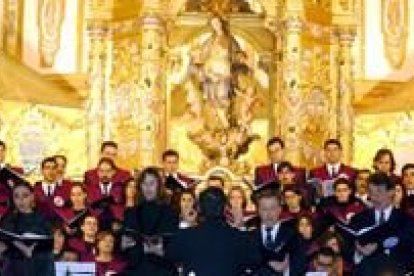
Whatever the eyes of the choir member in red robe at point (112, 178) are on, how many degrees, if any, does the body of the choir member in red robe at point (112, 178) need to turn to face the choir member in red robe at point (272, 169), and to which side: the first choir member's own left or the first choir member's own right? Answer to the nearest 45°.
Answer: approximately 90° to the first choir member's own left

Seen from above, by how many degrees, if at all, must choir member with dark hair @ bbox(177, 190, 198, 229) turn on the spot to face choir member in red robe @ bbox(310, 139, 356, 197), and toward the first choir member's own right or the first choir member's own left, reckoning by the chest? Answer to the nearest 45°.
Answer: approximately 135° to the first choir member's own left

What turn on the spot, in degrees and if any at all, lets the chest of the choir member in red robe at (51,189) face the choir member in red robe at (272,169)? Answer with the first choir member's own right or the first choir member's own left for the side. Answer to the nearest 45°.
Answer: approximately 90° to the first choir member's own left

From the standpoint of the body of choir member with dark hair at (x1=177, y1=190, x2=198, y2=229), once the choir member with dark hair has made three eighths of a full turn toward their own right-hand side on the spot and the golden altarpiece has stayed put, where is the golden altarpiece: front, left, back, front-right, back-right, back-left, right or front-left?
front-right

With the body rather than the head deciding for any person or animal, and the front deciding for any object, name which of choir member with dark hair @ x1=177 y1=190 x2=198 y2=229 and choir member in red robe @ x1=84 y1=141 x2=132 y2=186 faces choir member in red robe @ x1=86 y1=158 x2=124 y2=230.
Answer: choir member in red robe @ x1=84 y1=141 x2=132 y2=186

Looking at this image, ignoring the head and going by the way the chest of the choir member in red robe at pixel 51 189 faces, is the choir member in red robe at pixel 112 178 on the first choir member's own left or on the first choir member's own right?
on the first choir member's own left

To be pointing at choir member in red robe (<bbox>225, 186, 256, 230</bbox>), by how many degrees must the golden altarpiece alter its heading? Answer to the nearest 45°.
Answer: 0° — it already faces them

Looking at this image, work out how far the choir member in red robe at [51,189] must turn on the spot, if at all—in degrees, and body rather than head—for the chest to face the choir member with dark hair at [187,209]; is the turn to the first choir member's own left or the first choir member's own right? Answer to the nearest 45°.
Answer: approximately 45° to the first choir member's own left
